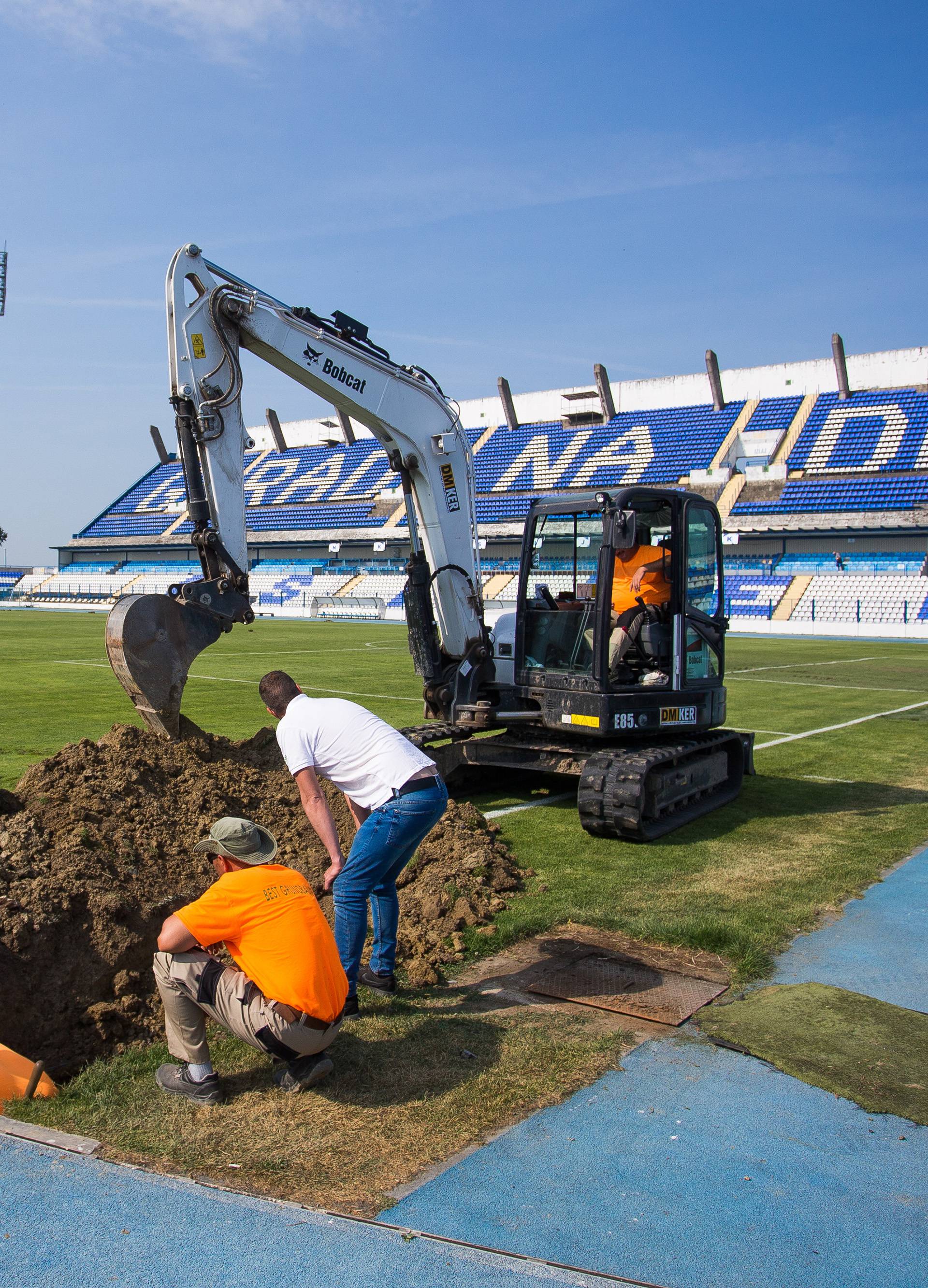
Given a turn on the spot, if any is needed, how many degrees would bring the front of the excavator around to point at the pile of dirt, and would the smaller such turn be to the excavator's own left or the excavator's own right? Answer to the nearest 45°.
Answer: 0° — it already faces it

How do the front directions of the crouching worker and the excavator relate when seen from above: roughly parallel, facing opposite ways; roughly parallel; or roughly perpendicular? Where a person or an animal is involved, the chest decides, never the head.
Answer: roughly perpendicular

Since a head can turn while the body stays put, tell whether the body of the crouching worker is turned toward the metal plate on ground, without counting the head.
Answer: no

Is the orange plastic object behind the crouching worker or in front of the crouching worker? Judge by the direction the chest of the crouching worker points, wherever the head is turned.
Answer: in front

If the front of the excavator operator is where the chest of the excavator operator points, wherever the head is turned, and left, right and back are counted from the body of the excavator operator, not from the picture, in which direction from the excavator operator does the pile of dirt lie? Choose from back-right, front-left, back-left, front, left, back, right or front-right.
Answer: front

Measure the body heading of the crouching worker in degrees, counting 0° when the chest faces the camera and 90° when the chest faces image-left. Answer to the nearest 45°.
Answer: approximately 135°

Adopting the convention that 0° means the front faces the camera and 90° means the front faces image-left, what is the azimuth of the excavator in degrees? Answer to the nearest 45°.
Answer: approximately 45°

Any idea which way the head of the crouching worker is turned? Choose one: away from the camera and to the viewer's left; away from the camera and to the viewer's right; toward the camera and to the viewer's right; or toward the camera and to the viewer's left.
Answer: away from the camera and to the viewer's left

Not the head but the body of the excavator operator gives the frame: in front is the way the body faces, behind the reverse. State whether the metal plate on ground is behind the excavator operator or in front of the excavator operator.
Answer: in front

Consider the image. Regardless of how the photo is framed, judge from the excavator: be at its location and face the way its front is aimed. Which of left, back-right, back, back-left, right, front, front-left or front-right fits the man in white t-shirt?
front-left
